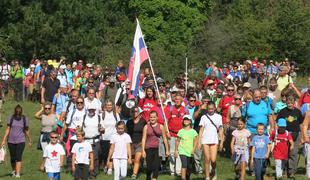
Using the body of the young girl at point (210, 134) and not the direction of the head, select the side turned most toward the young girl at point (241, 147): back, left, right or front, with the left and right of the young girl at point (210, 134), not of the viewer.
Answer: left

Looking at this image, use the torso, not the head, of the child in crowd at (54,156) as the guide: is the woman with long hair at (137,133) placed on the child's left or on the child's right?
on the child's left

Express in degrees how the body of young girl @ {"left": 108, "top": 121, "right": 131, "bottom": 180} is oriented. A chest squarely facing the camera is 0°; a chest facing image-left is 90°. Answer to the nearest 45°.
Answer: approximately 0°

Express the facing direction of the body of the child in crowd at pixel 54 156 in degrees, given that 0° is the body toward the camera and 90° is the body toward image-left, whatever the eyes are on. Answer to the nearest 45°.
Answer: approximately 0°

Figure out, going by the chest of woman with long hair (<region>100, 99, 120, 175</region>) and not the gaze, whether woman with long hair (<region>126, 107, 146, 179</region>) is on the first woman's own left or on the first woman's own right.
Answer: on the first woman's own left
